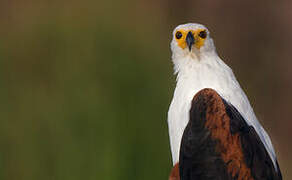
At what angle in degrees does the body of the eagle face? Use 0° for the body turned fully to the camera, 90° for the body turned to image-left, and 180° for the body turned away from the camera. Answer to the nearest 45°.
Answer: approximately 90°
